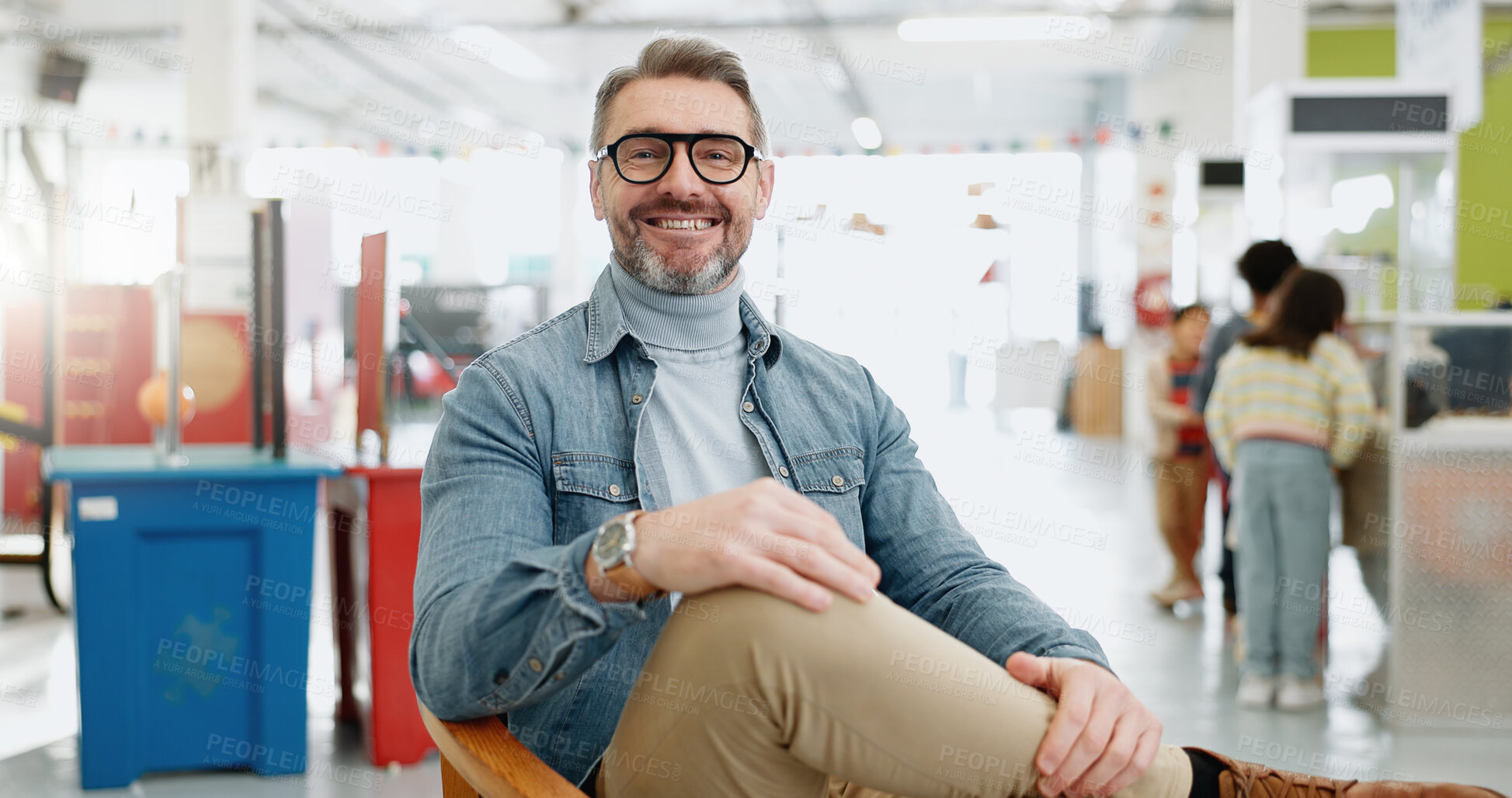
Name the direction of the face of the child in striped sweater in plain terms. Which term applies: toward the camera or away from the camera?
away from the camera

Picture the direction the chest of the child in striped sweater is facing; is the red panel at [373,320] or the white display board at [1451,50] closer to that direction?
the white display board

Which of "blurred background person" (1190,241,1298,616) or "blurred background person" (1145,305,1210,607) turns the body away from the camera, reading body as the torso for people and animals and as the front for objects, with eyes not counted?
"blurred background person" (1190,241,1298,616)

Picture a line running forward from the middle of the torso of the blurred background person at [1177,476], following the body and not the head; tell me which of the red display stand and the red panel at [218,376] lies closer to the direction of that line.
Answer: the red display stand

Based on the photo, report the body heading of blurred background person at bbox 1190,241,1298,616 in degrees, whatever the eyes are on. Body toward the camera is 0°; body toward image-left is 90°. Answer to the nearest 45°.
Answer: approximately 180°

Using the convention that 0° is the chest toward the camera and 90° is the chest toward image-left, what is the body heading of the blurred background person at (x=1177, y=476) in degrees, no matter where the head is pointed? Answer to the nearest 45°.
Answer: approximately 315°

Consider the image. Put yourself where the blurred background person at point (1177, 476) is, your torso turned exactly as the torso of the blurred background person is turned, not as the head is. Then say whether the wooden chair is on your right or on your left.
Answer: on your right

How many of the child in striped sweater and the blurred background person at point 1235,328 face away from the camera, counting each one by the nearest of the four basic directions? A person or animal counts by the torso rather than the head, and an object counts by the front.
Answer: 2

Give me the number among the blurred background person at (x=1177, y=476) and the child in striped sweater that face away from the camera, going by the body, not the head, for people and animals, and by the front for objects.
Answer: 1

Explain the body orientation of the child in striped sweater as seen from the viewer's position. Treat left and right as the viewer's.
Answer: facing away from the viewer

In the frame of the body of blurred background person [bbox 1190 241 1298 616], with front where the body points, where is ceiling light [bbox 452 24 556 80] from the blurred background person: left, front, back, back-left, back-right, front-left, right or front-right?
front-left
